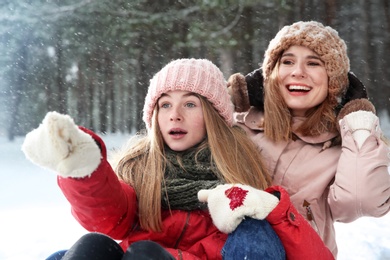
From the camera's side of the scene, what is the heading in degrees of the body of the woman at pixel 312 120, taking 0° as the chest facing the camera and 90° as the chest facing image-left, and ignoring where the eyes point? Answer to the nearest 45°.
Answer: approximately 45°

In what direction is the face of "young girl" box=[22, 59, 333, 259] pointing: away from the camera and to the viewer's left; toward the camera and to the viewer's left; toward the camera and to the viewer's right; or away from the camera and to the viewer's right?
toward the camera and to the viewer's left

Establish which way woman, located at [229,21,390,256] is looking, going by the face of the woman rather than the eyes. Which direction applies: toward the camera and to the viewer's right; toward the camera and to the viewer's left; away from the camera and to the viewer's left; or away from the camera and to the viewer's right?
toward the camera and to the viewer's left

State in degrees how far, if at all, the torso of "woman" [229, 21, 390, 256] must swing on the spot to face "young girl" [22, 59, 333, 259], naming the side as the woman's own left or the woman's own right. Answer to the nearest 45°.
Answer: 0° — they already face them
